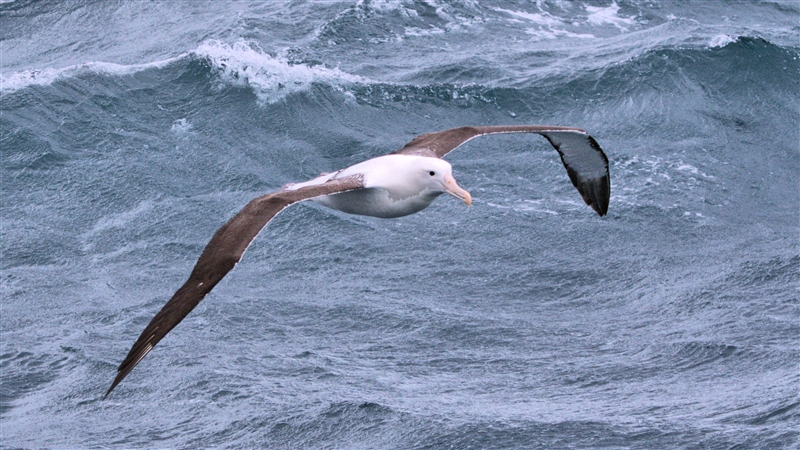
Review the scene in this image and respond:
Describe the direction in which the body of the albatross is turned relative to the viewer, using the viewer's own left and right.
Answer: facing the viewer and to the right of the viewer
